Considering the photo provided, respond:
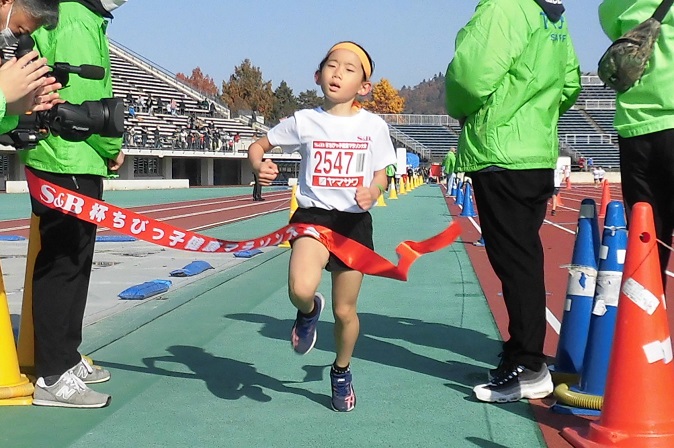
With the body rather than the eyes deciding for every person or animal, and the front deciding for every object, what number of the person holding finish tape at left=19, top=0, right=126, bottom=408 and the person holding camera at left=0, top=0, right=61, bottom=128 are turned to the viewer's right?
2

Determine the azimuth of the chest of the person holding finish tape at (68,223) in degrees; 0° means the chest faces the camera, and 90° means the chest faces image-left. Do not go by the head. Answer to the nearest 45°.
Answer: approximately 270°

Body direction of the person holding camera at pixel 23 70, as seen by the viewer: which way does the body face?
to the viewer's right

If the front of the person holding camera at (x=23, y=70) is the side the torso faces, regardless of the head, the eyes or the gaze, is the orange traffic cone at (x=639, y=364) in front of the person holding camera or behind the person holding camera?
in front

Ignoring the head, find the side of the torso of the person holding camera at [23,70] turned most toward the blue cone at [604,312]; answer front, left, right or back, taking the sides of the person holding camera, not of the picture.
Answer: front

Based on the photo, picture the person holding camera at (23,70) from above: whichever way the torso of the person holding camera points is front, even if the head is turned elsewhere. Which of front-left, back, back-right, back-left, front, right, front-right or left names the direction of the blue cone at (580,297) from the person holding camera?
front

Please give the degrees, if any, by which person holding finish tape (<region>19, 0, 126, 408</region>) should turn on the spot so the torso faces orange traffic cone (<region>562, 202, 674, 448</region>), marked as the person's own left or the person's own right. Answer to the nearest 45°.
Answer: approximately 45° to the person's own right
